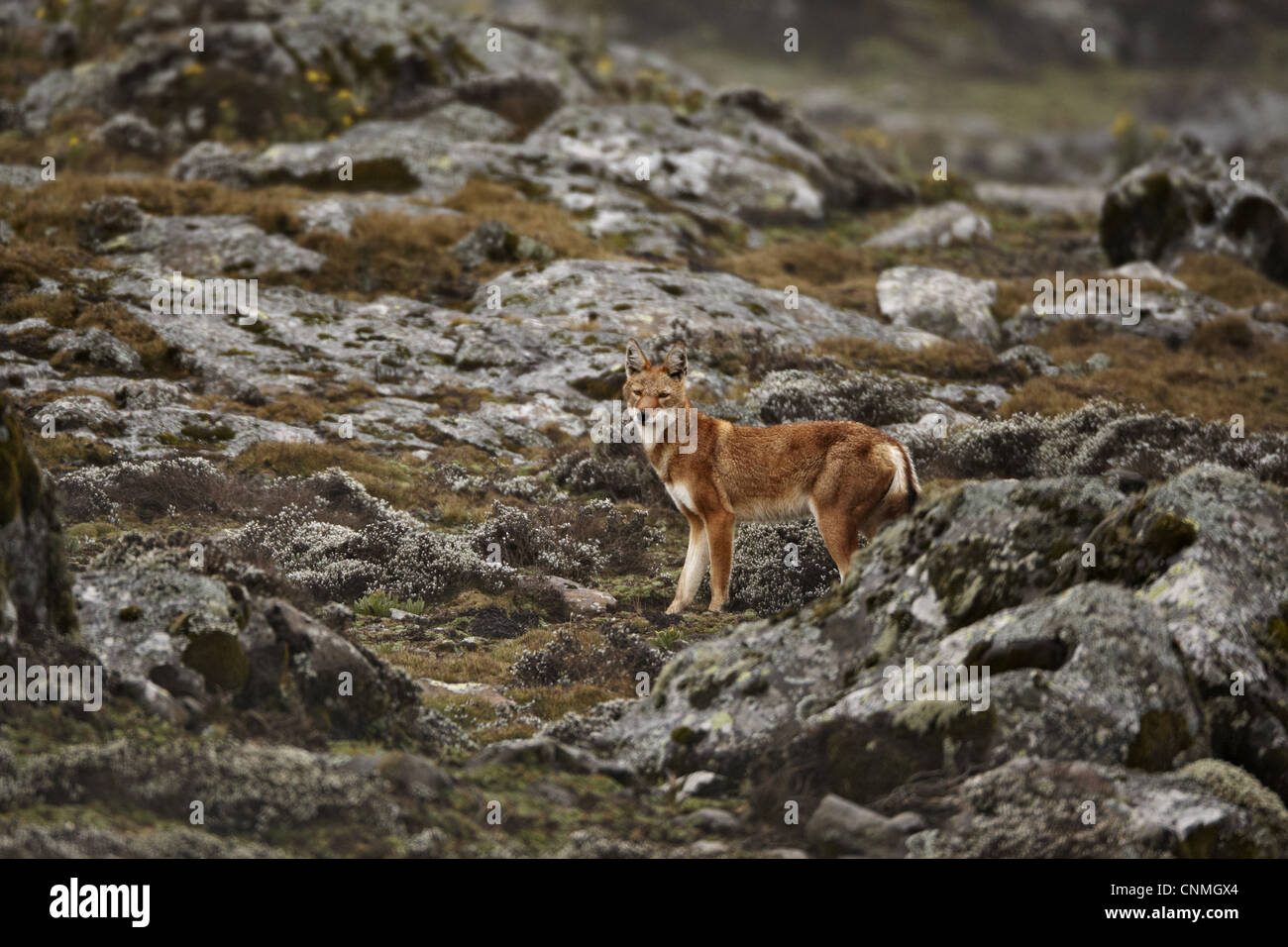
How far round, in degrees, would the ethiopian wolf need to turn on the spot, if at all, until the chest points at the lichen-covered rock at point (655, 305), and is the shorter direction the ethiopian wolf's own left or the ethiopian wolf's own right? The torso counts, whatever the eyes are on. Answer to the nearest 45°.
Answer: approximately 90° to the ethiopian wolf's own right

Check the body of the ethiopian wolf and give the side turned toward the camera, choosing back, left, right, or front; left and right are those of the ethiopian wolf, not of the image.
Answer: left

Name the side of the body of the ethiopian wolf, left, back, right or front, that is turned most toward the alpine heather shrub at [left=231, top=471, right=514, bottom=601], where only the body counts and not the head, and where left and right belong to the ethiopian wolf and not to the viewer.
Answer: front

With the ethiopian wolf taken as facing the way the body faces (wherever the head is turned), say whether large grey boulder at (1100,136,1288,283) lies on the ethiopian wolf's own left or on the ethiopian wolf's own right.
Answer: on the ethiopian wolf's own right

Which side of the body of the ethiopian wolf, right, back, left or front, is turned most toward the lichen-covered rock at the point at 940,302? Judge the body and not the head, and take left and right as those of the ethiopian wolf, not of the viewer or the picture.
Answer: right

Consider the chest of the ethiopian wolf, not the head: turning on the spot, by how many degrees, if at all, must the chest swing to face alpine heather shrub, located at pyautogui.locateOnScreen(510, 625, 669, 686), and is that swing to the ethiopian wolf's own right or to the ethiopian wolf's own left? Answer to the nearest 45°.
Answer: approximately 45° to the ethiopian wolf's own left

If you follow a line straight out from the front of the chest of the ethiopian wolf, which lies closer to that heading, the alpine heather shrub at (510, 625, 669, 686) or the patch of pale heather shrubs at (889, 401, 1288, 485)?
the alpine heather shrub

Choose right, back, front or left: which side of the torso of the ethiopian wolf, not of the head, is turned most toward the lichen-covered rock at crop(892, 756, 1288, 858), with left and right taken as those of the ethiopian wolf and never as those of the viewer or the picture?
left

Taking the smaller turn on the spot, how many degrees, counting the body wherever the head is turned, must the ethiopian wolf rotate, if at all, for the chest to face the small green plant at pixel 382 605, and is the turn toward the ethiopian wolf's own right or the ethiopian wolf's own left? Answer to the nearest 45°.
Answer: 0° — it already faces it
